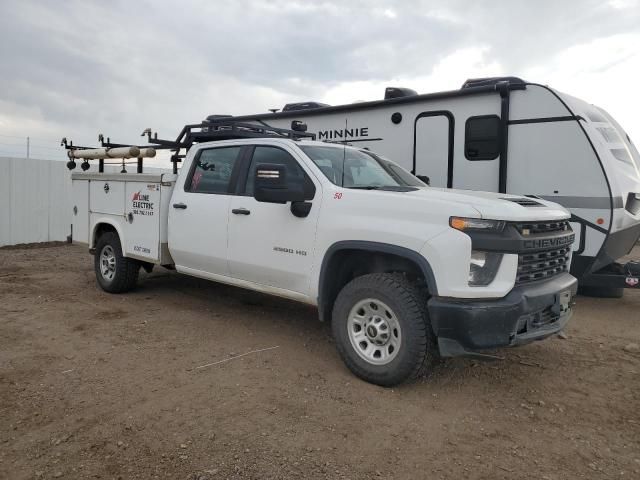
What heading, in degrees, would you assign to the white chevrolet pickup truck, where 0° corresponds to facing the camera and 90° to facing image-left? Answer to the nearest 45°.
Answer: approximately 315°

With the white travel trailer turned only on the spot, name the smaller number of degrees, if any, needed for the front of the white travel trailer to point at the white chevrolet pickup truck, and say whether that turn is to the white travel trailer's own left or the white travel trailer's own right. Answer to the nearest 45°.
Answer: approximately 90° to the white travel trailer's own right

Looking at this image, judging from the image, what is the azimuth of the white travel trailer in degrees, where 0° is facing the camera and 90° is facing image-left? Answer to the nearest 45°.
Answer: approximately 315°

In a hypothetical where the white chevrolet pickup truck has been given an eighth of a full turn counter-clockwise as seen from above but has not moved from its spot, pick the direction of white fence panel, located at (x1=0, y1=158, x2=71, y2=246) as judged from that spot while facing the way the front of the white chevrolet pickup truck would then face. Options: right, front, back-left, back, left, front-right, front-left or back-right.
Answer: back-left

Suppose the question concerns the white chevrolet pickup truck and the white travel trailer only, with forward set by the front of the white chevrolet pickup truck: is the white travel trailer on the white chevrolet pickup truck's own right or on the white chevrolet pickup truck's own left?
on the white chevrolet pickup truck's own left
